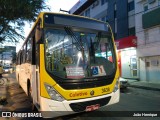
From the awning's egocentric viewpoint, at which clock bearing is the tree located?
The tree is roughly at 11 o'clock from the awning.

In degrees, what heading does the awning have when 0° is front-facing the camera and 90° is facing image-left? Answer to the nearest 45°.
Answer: approximately 45°
